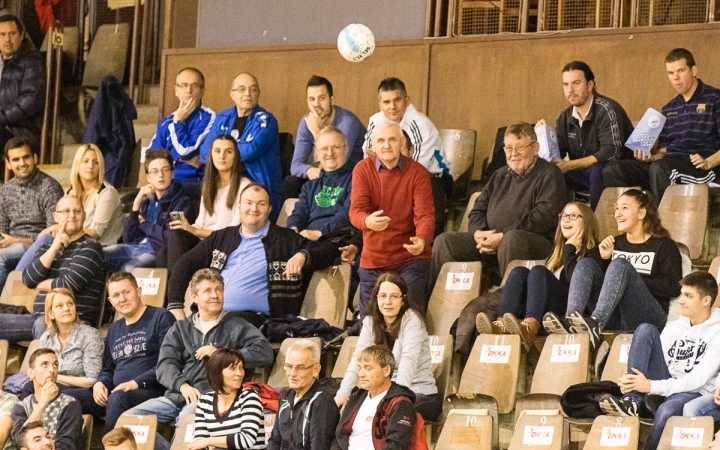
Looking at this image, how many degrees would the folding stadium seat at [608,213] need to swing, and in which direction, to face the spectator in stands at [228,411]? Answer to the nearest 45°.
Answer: approximately 45° to its right

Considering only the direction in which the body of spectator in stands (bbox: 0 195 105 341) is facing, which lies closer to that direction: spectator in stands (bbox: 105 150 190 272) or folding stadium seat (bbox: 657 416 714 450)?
the folding stadium seat

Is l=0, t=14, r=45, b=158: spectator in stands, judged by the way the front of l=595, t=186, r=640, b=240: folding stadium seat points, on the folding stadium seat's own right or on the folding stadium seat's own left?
on the folding stadium seat's own right

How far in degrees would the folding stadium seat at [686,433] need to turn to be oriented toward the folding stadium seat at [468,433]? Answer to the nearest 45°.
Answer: approximately 90° to its right

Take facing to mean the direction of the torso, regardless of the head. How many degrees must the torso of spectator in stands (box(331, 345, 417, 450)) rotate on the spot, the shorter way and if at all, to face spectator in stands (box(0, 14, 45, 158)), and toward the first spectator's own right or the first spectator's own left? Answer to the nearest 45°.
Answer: approximately 90° to the first spectator's own right
